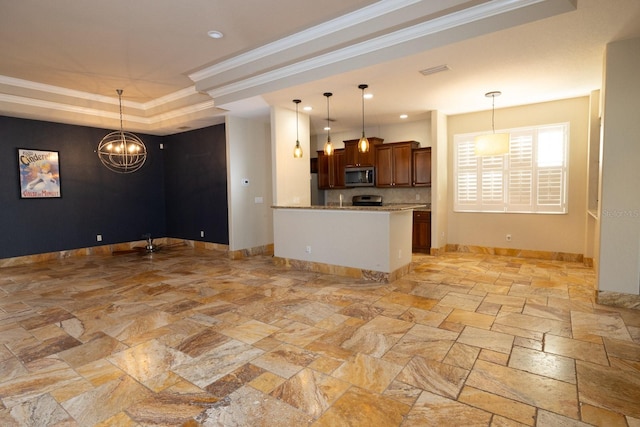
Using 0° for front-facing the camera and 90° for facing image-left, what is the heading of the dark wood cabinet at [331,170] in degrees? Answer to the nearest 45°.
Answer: approximately 0°

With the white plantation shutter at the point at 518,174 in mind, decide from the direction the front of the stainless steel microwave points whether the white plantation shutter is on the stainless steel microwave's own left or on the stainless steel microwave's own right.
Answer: on the stainless steel microwave's own left

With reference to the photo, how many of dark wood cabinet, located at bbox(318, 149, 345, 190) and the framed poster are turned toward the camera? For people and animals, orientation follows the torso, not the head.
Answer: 2

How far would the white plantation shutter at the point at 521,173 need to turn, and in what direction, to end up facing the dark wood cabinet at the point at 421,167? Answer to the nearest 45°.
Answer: approximately 90° to its right

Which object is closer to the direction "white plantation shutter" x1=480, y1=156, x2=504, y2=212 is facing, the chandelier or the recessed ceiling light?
the recessed ceiling light
